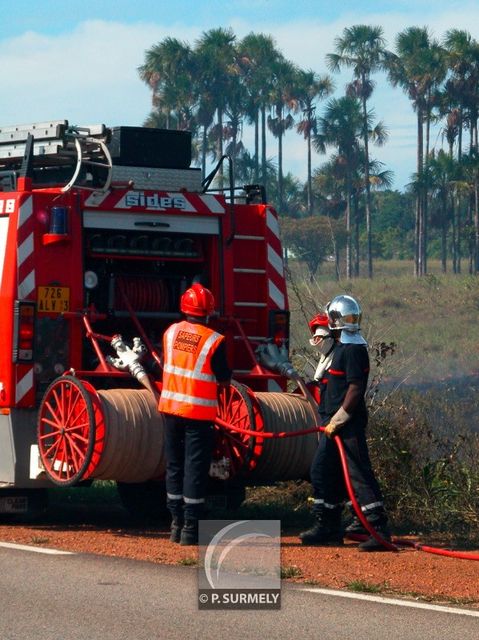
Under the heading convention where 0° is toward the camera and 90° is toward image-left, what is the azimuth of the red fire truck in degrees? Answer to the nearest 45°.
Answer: approximately 135°

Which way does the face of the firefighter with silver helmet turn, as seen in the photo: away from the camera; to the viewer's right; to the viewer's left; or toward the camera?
to the viewer's left

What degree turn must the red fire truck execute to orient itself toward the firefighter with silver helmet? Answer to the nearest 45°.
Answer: approximately 180°

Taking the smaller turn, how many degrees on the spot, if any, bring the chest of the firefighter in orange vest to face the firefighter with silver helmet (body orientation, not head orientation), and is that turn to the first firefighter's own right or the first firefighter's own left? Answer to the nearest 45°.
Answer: approximately 45° to the first firefighter's own right

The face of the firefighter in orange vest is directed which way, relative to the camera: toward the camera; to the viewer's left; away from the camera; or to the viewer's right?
away from the camera

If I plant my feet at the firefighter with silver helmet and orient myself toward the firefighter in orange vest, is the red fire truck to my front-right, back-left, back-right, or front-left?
front-right

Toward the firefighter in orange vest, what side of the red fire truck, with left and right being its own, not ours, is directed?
back

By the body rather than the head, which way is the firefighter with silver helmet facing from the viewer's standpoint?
to the viewer's left

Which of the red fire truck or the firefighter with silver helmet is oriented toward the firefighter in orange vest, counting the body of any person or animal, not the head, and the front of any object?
the firefighter with silver helmet

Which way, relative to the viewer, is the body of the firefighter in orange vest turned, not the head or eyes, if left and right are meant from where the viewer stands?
facing away from the viewer and to the right of the viewer

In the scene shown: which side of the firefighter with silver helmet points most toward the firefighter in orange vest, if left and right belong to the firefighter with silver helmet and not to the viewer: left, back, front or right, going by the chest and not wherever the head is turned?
front
